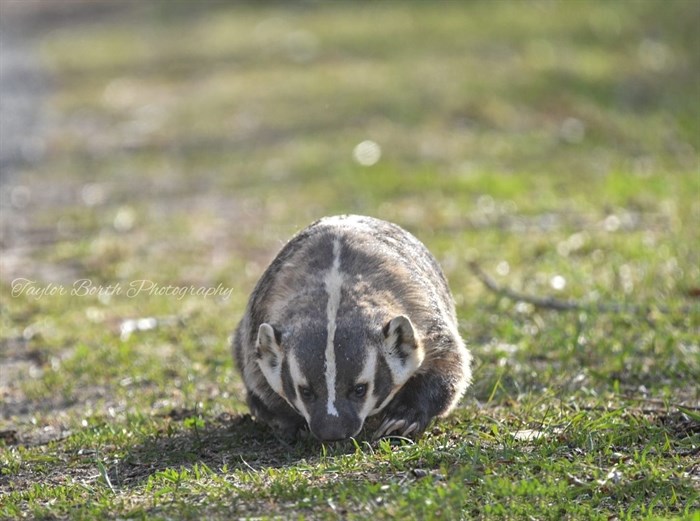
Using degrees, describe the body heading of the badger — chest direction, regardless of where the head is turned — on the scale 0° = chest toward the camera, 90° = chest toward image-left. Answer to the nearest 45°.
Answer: approximately 0°

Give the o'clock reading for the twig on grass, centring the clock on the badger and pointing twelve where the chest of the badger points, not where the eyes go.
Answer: The twig on grass is roughly at 7 o'clock from the badger.
